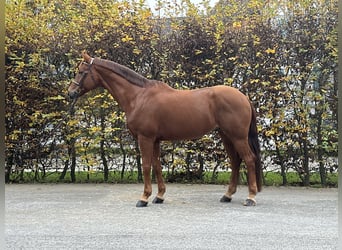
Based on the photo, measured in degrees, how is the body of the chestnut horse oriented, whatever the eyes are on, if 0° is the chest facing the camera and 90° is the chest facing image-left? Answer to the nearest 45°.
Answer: approximately 90°
